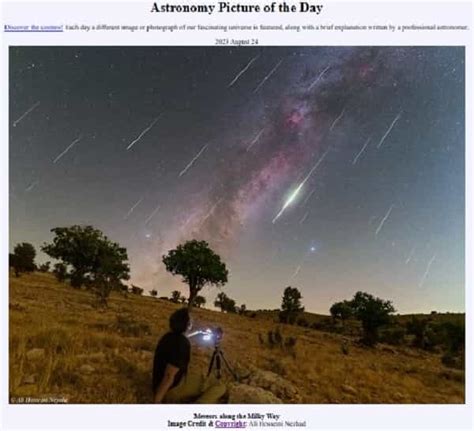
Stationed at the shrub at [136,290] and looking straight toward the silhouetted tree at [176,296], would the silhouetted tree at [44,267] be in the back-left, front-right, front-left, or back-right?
back-left

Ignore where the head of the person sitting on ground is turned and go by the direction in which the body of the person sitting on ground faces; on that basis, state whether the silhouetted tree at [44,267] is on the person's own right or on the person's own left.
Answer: on the person's own left

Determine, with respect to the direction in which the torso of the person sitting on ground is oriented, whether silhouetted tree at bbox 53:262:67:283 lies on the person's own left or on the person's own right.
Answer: on the person's own left

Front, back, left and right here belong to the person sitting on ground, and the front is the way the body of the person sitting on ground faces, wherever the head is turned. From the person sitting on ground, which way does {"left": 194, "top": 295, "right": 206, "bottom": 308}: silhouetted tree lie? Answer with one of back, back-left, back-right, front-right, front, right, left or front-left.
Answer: front-left

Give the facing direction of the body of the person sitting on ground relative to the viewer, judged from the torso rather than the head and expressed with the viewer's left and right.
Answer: facing away from the viewer and to the right of the viewer

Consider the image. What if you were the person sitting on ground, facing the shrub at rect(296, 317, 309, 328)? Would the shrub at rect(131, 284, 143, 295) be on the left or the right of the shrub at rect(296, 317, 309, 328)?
left

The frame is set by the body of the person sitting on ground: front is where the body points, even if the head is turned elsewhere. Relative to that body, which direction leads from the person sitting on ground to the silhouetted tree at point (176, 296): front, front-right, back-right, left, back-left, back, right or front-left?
front-left

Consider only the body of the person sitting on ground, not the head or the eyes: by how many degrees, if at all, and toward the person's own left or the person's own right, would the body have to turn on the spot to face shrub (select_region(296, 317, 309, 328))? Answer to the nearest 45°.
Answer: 0° — they already face it

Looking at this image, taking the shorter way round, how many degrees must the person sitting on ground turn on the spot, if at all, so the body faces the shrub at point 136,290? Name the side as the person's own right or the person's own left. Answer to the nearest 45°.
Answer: approximately 45° to the person's own left
